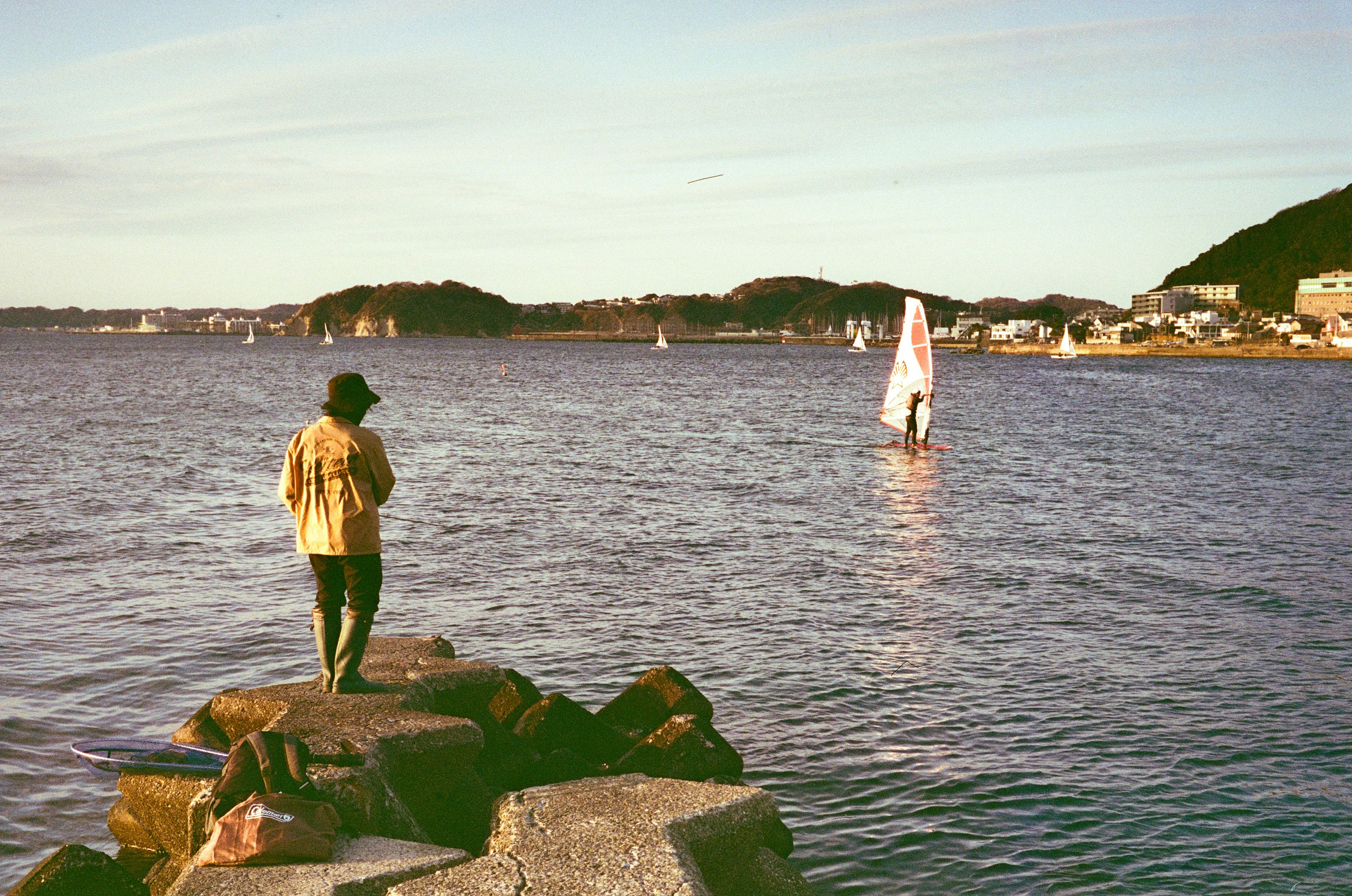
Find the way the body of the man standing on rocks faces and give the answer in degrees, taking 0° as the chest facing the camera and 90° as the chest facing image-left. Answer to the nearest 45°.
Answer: approximately 225°

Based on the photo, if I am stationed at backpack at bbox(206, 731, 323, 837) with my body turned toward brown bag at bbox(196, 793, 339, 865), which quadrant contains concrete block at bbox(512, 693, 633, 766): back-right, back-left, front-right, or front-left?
back-left

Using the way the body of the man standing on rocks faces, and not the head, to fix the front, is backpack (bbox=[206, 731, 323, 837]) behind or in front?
behind

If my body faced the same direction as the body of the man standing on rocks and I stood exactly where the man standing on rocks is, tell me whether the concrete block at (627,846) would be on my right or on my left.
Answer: on my right

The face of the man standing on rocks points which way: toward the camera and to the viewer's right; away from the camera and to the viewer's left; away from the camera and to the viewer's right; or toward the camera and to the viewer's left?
away from the camera and to the viewer's right
